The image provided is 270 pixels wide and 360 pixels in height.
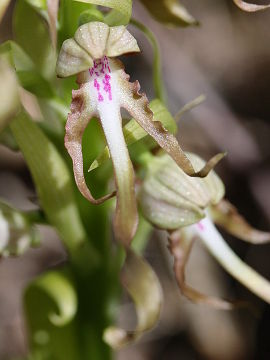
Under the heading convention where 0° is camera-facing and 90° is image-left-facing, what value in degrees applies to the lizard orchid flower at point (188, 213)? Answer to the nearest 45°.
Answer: approximately 315°

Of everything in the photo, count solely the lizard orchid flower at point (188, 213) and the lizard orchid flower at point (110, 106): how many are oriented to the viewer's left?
0

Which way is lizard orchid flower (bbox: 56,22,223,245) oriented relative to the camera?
toward the camera
